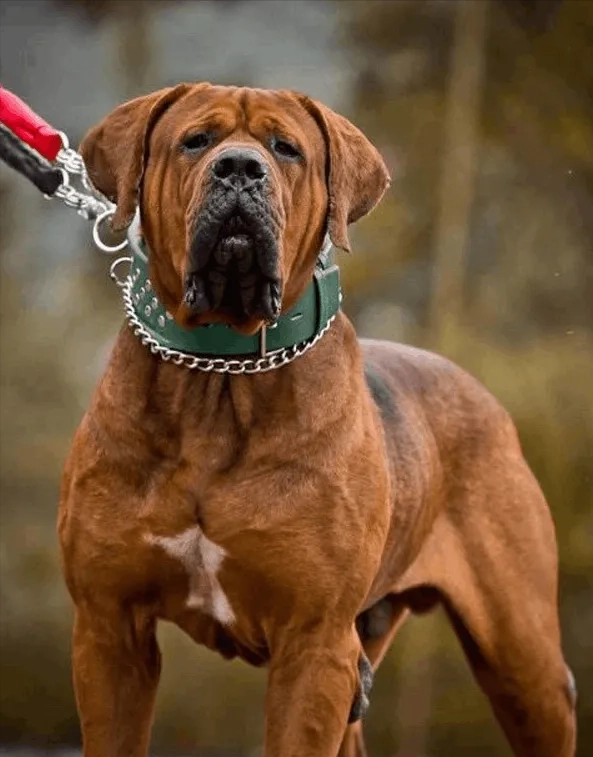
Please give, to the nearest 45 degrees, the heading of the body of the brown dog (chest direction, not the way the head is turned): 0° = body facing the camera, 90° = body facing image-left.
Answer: approximately 45°
